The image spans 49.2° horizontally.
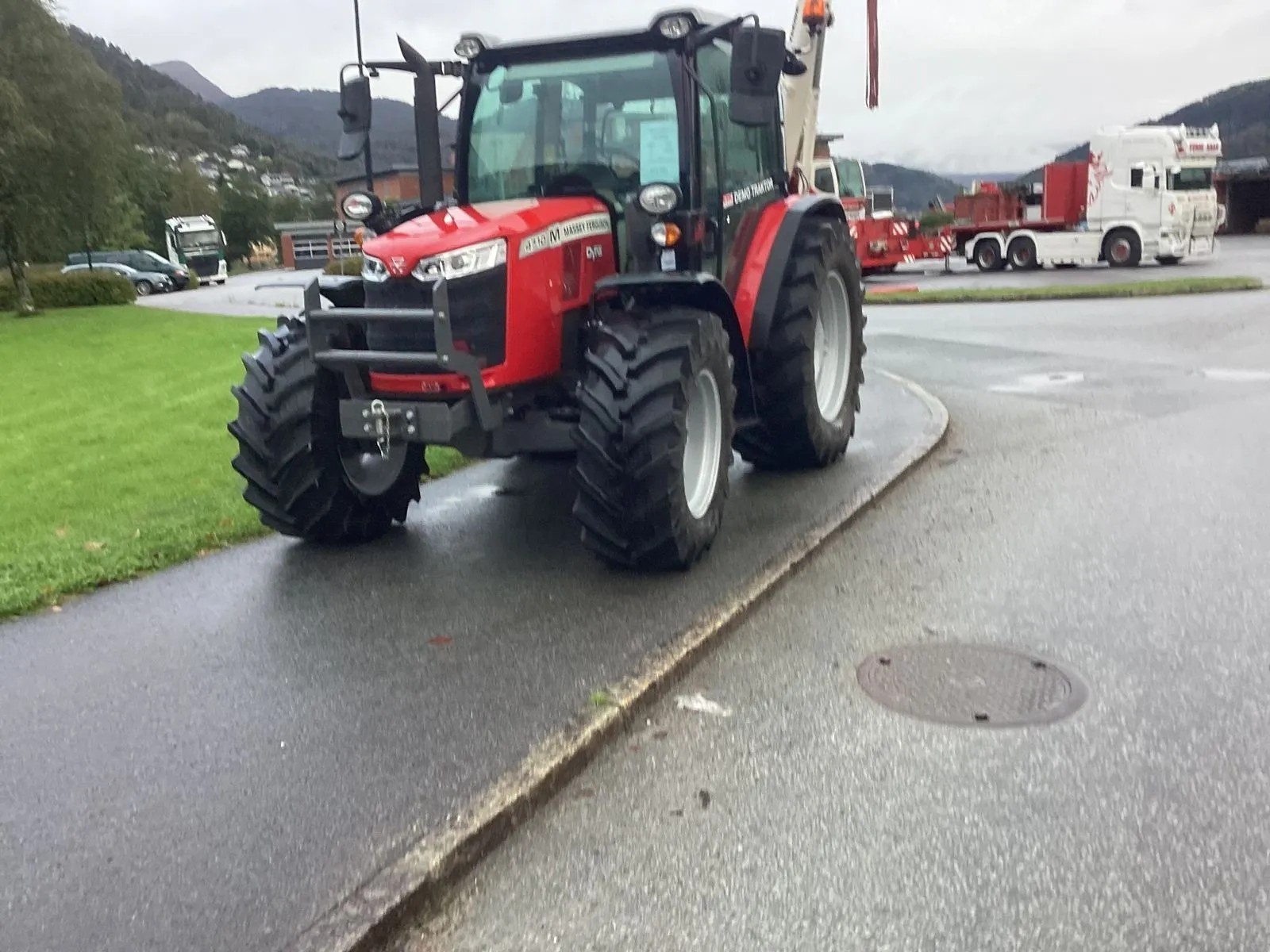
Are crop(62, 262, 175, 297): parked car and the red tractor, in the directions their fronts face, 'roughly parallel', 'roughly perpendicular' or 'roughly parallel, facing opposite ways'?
roughly perpendicular

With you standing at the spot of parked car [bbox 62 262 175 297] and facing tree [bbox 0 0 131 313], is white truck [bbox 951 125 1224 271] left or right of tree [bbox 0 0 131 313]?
left

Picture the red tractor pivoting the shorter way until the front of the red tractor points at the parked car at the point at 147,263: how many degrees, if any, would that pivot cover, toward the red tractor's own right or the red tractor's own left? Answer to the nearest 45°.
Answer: approximately 135° to the red tractor's own right

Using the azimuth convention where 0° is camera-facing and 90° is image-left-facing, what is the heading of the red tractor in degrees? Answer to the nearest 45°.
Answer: approximately 45°

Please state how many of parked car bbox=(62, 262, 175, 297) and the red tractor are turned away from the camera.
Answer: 0

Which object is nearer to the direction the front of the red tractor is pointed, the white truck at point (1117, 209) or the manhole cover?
the manhole cover

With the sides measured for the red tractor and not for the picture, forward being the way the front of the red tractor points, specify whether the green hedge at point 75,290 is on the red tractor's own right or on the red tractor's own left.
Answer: on the red tractor's own right

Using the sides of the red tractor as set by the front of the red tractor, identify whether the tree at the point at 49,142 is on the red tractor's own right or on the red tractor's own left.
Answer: on the red tractor's own right

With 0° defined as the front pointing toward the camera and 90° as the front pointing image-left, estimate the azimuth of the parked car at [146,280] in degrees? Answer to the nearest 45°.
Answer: approximately 315°

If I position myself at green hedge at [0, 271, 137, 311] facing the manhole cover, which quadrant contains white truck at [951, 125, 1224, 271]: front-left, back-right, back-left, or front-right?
front-left

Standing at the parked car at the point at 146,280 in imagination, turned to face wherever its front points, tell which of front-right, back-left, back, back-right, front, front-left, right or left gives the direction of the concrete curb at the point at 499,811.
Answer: front-right

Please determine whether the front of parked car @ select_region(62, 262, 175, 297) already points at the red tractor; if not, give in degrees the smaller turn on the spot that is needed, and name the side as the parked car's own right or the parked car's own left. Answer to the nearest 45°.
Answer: approximately 45° to the parked car's own right

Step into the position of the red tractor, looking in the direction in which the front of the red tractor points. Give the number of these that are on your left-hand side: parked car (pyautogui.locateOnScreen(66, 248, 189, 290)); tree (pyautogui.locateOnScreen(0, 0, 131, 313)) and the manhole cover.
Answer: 1

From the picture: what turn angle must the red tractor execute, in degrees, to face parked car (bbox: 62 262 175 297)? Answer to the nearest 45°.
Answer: approximately 135° to its right

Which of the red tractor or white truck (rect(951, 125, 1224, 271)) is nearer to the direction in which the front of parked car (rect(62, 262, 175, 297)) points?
the white truck

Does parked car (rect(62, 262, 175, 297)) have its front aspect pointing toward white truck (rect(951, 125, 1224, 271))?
yes

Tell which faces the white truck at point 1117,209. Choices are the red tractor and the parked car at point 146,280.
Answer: the parked car
